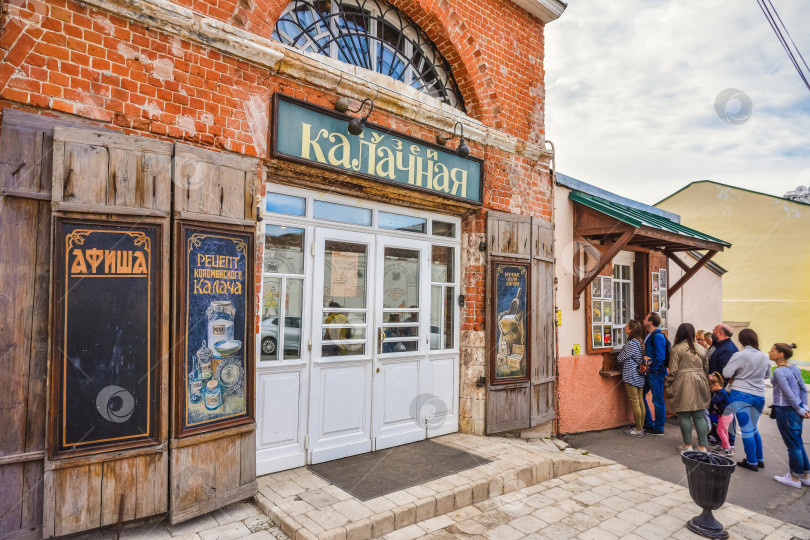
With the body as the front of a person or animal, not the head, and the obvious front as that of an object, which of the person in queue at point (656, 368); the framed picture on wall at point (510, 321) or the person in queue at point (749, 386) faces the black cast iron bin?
the framed picture on wall

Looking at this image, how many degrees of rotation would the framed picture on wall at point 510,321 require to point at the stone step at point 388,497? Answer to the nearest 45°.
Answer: approximately 90° to its right

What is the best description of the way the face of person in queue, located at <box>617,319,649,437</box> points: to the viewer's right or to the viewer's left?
to the viewer's left

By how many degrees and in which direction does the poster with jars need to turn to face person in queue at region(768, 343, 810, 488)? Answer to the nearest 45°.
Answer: approximately 45° to its left

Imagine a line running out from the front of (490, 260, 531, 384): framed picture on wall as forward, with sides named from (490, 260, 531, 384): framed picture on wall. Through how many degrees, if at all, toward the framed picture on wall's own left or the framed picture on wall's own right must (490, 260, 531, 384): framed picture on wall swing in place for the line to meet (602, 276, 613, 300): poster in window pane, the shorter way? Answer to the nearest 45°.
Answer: approximately 90° to the framed picture on wall's own left

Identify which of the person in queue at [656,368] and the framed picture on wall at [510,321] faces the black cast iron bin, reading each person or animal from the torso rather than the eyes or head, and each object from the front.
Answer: the framed picture on wall

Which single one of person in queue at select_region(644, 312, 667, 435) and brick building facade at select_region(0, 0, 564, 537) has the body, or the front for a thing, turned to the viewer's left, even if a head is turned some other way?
the person in queue
